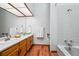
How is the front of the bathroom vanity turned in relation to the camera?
facing the viewer and to the right of the viewer
